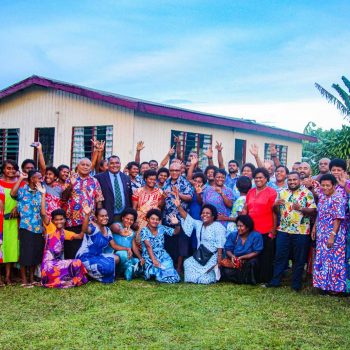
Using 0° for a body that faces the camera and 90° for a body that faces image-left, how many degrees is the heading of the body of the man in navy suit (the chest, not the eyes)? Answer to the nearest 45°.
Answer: approximately 0°

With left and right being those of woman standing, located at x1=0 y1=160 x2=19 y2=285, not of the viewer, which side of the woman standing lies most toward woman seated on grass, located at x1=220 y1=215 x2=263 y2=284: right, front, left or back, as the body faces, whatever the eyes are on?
left

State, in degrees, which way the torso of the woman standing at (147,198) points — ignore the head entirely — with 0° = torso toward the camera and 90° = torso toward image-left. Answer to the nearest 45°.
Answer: approximately 0°

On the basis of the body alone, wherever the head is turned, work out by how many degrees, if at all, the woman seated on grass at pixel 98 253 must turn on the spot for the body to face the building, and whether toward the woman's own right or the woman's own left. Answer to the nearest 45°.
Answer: approximately 135° to the woman's own left

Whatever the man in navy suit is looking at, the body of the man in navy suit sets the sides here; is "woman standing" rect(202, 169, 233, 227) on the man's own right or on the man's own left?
on the man's own left

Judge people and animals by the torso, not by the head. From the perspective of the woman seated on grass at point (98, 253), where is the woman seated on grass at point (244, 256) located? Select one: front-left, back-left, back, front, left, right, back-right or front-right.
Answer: front-left
